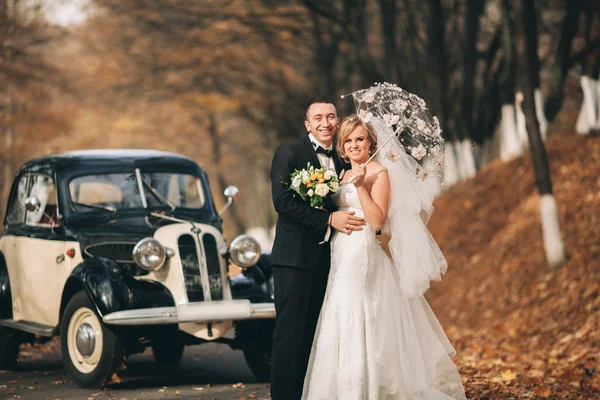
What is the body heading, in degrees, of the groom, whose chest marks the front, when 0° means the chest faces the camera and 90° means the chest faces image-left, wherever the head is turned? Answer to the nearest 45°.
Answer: approximately 315°

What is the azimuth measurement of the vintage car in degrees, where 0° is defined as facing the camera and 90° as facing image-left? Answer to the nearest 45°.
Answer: approximately 315°

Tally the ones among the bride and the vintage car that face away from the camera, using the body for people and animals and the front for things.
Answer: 0

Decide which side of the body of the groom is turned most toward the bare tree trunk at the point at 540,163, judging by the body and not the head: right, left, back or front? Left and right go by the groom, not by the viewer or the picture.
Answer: left

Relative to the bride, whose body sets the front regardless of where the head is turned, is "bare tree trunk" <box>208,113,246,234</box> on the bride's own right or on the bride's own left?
on the bride's own right

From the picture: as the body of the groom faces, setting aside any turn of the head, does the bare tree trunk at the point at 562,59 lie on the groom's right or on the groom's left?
on the groom's left

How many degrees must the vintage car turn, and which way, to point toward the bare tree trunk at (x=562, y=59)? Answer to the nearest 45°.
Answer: approximately 90° to its left

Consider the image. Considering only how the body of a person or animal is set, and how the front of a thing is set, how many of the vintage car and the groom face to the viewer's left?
0

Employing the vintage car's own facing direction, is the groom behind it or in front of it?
in front

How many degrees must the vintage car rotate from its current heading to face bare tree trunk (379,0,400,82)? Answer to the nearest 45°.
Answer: approximately 90° to its left
